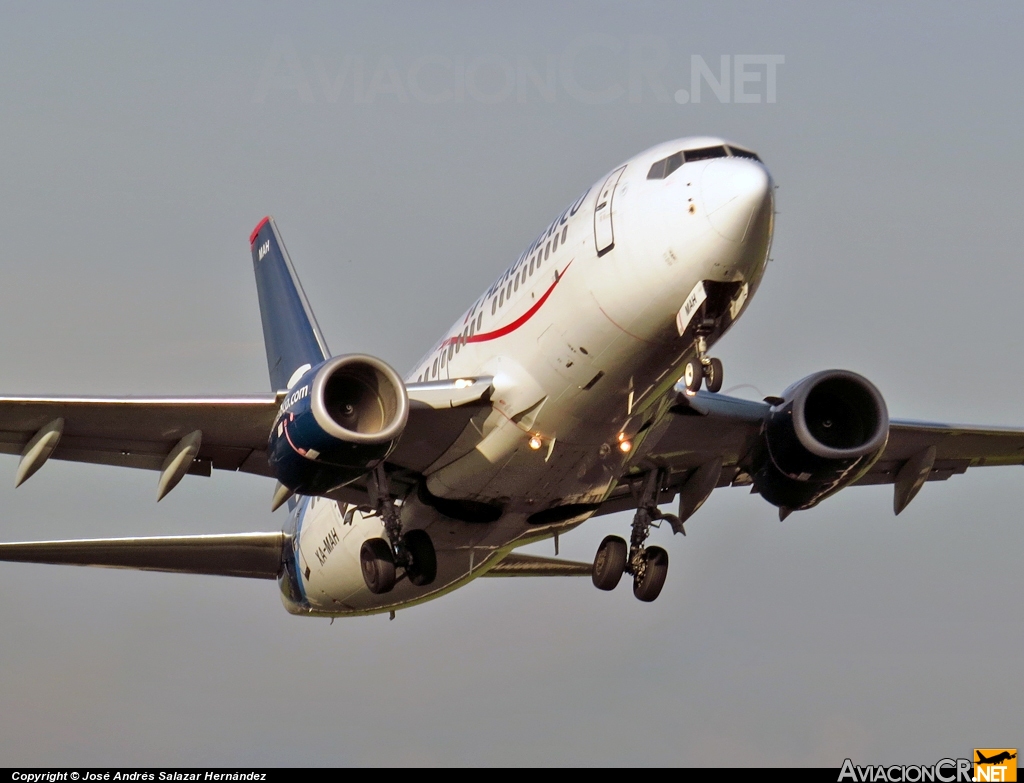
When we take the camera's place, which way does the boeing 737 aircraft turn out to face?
facing the viewer and to the right of the viewer
